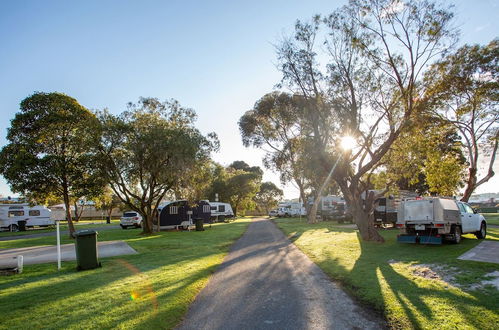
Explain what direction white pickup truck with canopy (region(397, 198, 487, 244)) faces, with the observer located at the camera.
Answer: facing away from the viewer and to the right of the viewer

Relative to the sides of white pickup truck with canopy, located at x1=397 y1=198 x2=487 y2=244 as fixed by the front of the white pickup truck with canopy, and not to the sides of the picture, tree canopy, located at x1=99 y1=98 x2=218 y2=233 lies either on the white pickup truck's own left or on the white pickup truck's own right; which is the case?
on the white pickup truck's own left

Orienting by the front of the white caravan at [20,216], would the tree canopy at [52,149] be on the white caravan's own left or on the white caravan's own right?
on the white caravan's own right

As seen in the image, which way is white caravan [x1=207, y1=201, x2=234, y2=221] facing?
to the viewer's right

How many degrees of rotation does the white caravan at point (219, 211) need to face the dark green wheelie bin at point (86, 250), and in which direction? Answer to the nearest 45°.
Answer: approximately 90° to its right
